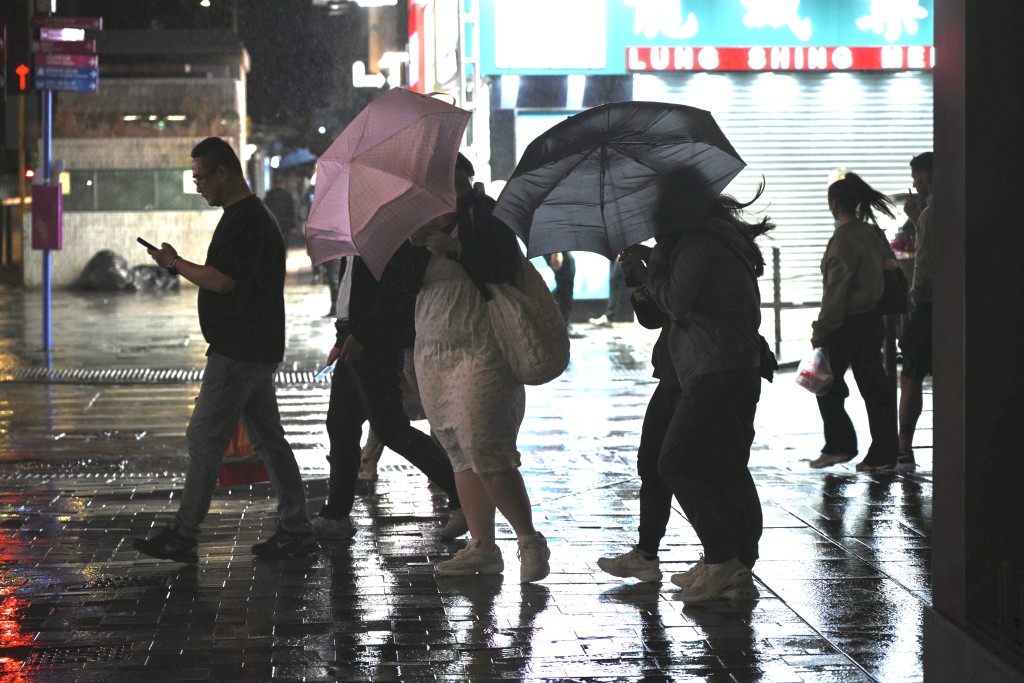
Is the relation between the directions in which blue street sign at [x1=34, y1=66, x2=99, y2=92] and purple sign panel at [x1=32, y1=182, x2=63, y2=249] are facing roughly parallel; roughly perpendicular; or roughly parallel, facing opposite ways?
roughly parallel

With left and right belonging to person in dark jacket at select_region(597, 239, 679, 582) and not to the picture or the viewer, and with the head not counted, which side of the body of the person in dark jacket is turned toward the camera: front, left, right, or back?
left

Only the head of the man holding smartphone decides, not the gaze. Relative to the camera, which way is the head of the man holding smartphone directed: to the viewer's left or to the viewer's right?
to the viewer's left

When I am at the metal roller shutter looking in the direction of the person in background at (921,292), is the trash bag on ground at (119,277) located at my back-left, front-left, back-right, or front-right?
back-right

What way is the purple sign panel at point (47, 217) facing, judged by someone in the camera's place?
facing the viewer

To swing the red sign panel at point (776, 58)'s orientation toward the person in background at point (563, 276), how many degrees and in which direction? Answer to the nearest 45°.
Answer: approximately 45° to its right

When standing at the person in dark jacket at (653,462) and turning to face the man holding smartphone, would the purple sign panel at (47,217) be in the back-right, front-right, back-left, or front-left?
front-right

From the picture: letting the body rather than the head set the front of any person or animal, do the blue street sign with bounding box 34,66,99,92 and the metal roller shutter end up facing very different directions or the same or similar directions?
same or similar directions

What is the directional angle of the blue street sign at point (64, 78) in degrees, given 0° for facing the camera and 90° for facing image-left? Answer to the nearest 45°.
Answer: approximately 0°

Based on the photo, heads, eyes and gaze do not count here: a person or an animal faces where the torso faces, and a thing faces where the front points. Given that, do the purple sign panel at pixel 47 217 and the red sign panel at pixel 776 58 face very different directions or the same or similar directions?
same or similar directions

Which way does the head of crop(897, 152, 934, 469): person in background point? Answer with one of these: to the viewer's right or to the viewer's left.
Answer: to the viewer's left

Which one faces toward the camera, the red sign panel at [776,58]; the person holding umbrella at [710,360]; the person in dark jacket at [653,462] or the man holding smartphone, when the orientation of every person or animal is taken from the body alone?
the red sign panel

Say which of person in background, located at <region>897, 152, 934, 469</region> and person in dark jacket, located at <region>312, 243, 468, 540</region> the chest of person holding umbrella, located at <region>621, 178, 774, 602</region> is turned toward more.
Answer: the person in dark jacket
